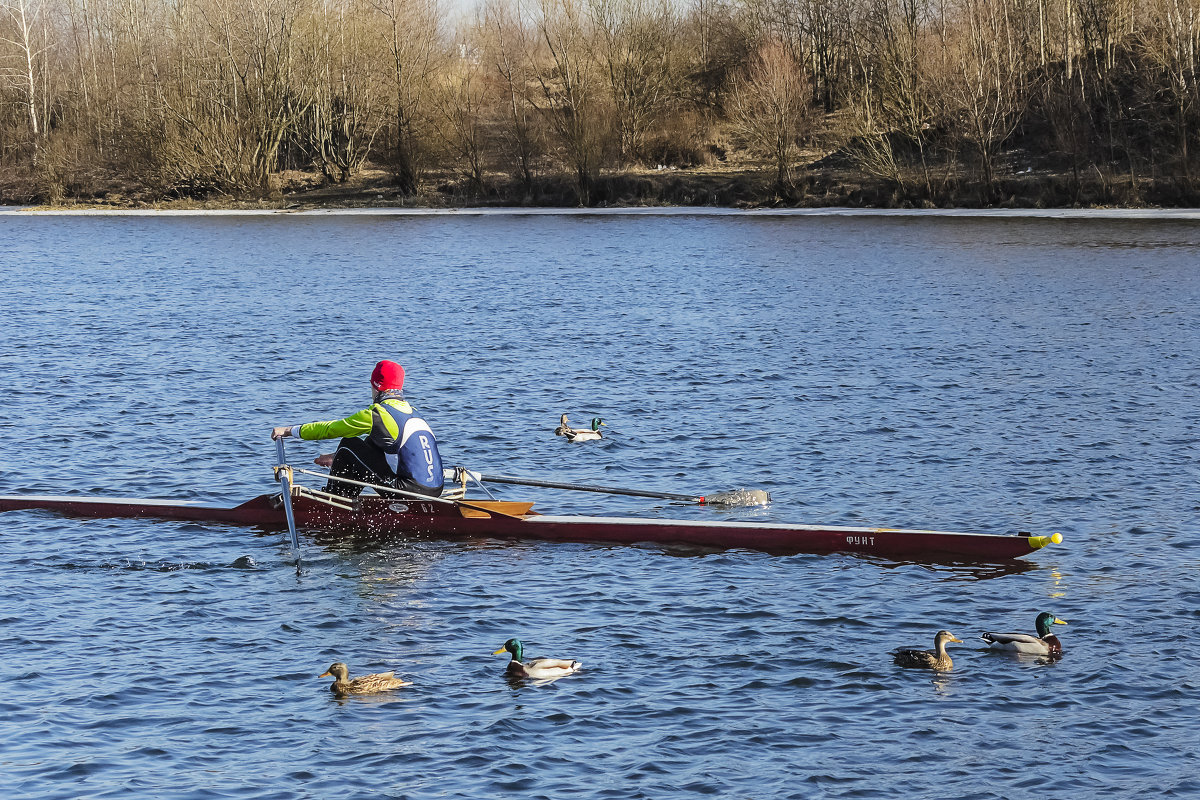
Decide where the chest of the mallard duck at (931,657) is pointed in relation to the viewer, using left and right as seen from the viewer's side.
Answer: facing to the right of the viewer

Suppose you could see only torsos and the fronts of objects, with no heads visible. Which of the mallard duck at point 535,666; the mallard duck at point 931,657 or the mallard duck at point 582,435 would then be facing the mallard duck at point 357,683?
the mallard duck at point 535,666

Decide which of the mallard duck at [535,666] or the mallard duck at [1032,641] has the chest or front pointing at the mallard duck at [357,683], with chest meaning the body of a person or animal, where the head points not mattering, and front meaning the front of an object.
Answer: the mallard duck at [535,666]

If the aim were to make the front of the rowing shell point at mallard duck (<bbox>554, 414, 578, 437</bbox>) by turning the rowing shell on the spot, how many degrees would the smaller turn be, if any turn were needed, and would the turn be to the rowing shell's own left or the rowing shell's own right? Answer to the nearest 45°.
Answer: approximately 90° to the rowing shell's own left

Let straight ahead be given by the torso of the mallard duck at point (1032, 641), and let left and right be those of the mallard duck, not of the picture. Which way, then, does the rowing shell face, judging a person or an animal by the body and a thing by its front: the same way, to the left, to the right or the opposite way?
the same way

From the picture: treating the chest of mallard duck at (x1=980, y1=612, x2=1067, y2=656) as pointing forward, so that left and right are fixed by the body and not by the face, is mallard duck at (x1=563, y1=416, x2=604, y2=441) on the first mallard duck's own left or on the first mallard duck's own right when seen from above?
on the first mallard duck's own left

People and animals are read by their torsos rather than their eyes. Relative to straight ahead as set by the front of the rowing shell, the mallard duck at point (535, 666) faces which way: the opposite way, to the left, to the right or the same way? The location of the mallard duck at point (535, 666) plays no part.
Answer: the opposite way

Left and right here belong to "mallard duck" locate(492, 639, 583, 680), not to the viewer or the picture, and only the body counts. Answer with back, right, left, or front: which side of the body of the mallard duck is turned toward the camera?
left

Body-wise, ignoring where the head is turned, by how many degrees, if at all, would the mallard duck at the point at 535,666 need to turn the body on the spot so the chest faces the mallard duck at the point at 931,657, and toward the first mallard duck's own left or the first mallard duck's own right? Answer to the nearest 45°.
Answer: approximately 180°

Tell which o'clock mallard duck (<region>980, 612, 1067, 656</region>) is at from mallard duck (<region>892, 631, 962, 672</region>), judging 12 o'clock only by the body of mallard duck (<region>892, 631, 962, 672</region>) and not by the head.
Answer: mallard duck (<region>980, 612, 1067, 656</region>) is roughly at 11 o'clock from mallard duck (<region>892, 631, 962, 672</region>).

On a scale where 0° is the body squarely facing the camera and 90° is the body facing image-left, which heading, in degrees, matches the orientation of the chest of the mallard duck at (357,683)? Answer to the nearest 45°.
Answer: approximately 90°

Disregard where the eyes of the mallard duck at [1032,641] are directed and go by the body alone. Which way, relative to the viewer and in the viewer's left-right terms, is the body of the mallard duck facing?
facing to the right of the viewer

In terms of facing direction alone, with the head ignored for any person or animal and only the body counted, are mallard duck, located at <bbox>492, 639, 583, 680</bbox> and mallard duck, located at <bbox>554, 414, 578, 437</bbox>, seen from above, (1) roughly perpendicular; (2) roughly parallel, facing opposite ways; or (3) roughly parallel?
roughly parallel

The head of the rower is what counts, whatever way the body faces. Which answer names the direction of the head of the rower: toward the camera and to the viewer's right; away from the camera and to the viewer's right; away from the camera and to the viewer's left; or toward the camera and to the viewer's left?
away from the camera and to the viewer's left

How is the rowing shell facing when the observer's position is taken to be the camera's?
facing to the right of the viewer
